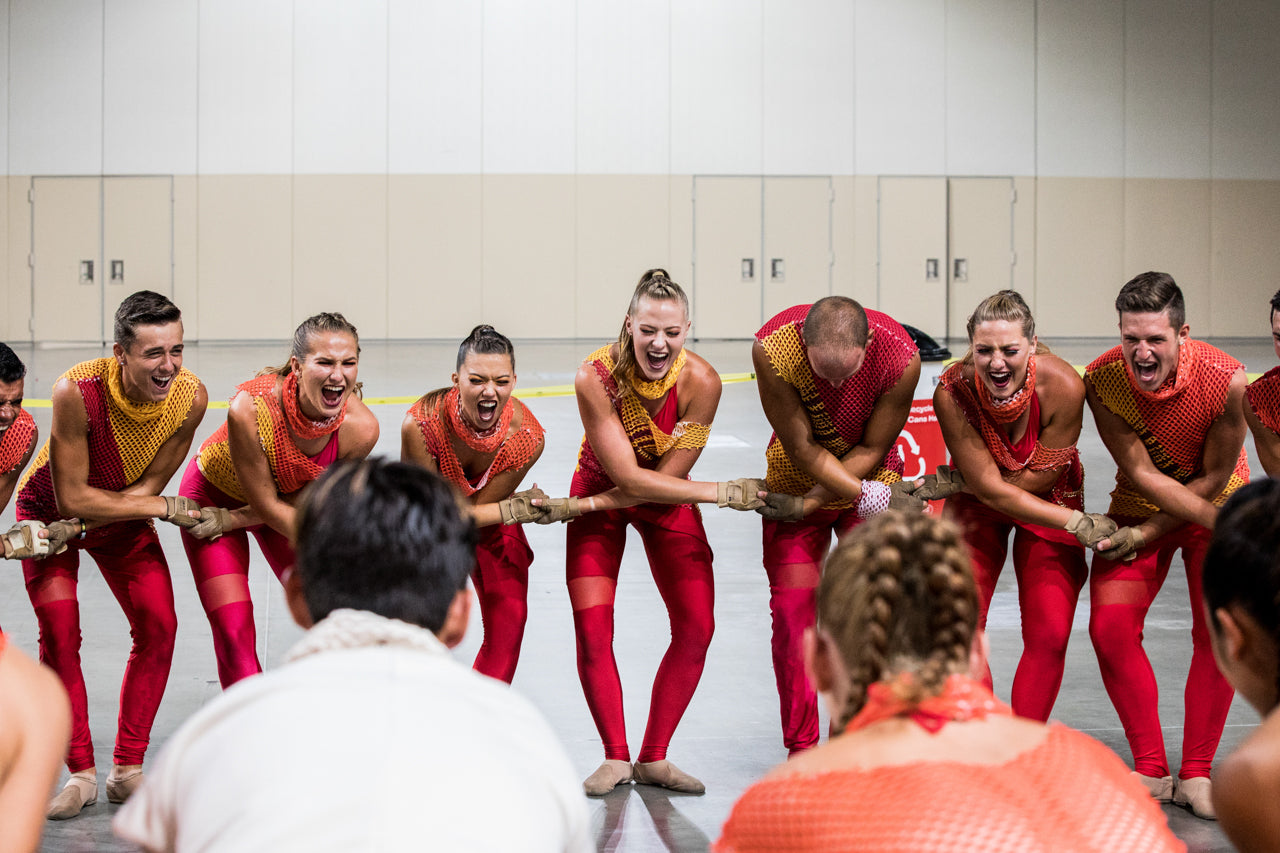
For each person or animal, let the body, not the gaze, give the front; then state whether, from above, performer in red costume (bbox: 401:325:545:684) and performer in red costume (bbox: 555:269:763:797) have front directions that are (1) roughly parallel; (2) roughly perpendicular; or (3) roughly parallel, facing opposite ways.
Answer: roughly parallel

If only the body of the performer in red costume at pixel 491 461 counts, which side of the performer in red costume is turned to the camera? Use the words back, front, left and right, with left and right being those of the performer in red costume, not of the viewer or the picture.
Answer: front

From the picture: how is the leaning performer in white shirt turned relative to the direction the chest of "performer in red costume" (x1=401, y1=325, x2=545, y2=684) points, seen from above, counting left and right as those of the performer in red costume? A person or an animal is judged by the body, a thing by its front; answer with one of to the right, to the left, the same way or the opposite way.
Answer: the opposite way

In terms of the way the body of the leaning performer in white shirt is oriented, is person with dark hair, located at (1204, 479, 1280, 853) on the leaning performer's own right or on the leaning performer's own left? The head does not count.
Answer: on the leaning performer's own right

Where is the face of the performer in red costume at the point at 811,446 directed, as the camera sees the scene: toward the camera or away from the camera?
toward the camera

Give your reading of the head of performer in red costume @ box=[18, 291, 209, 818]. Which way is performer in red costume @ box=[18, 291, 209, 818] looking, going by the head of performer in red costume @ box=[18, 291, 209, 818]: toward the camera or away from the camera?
toward the camera

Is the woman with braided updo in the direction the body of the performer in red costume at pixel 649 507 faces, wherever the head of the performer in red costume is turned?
yes

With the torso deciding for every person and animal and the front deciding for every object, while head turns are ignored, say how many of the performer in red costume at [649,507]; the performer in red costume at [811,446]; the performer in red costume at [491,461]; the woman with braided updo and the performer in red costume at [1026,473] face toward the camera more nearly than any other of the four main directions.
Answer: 4

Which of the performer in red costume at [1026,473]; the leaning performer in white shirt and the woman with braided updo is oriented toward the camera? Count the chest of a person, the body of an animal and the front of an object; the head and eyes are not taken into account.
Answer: the performer in red costume

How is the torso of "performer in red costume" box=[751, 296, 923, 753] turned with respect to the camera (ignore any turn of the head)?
toward the camera

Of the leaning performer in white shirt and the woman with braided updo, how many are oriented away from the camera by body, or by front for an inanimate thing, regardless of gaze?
2

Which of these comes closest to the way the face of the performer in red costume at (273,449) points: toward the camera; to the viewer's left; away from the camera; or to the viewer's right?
toward the camera

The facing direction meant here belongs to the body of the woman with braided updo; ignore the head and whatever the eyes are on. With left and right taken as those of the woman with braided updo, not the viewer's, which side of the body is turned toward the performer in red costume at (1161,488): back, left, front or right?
front

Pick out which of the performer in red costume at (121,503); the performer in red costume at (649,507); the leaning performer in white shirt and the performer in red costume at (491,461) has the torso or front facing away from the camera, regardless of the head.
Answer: the leaning performer in white shirt

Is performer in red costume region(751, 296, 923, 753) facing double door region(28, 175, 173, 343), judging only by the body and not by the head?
no
